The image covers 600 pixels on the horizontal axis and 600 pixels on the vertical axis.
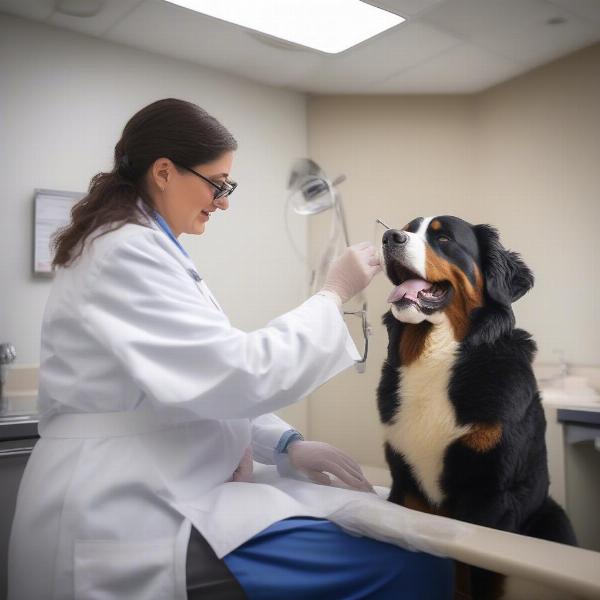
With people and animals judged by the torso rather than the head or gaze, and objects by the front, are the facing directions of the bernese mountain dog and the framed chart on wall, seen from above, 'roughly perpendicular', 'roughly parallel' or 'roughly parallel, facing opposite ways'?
roughly perpendicular

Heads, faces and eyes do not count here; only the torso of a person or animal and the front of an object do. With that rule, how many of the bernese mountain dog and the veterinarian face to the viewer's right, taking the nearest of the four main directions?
1

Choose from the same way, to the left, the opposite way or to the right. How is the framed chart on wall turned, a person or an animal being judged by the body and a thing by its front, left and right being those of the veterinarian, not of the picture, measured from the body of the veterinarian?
to the right

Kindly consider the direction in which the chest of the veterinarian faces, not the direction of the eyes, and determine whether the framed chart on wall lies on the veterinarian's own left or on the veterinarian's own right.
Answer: on the veterinarian's own left

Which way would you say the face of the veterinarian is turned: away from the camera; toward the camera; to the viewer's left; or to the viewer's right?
to the viewer's right

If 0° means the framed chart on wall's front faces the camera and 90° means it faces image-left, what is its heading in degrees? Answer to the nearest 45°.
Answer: approximately 0°

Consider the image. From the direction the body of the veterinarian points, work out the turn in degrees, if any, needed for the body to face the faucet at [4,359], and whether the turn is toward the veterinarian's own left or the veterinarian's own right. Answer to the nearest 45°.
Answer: approximately 135° to the veterinarian's own left

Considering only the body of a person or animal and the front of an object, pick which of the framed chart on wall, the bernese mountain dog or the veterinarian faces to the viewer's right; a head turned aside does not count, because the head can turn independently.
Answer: the veterinarian

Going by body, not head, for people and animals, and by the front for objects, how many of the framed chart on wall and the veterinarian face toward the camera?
1

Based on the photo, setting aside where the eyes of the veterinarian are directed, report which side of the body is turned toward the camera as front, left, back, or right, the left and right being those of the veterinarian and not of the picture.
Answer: right

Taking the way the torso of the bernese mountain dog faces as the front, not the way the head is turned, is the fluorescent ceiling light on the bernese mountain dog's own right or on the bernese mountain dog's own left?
on the bernese mountain dog's own right
